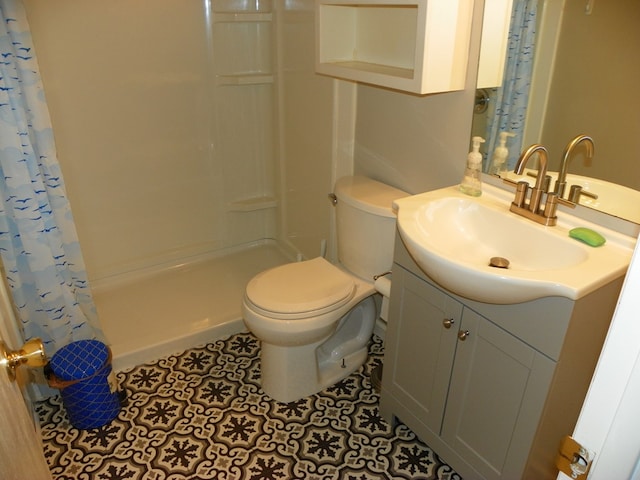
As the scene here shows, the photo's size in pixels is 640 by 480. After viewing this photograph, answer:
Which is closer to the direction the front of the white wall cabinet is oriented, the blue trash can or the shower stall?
the blue trash can

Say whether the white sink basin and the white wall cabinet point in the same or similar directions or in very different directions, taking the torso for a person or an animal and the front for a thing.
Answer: same or similar directions

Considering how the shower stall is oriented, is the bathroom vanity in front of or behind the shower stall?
in front

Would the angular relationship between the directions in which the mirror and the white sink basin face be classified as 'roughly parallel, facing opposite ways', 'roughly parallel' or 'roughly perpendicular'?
roughly parallel

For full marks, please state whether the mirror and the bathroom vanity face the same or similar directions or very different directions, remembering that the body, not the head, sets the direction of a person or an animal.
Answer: same or similar directions

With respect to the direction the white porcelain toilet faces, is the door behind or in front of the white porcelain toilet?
in front

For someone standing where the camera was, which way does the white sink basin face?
facing the viewer and to the left of the viewer

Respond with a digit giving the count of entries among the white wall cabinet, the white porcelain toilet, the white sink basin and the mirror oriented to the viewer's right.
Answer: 0

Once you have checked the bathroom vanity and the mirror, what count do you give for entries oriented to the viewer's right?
0

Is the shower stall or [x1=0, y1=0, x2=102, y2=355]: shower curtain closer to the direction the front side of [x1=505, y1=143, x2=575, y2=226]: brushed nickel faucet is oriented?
the shower curtain

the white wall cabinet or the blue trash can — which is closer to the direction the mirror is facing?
the blue trash can
